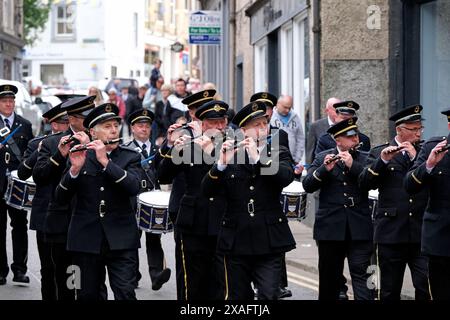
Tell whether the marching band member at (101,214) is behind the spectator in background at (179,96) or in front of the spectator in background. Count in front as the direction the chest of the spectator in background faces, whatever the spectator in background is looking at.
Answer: in front

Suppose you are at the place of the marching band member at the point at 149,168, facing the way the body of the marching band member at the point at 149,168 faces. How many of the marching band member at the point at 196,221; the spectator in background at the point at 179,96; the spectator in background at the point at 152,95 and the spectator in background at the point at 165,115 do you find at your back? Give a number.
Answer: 3

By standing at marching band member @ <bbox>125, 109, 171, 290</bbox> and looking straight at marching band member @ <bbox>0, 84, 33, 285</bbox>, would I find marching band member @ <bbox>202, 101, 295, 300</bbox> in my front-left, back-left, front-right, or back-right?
back-left

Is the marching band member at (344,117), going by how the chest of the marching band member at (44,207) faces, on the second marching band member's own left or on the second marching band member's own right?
on the second marching band member's own left

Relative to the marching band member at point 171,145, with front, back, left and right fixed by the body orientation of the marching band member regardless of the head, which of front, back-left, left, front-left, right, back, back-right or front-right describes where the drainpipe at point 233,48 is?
back-left

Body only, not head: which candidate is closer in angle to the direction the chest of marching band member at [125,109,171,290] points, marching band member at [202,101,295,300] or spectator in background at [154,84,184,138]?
the marching band member

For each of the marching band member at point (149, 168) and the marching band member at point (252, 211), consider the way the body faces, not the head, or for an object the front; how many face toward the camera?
2

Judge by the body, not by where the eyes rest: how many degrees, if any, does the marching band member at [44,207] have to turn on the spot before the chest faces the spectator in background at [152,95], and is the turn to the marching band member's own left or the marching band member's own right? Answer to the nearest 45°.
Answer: approximately 135° to the marching band member's own left

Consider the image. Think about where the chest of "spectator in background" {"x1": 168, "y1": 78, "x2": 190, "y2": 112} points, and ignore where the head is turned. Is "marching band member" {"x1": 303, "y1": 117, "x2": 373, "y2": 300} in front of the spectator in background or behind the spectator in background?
in front
